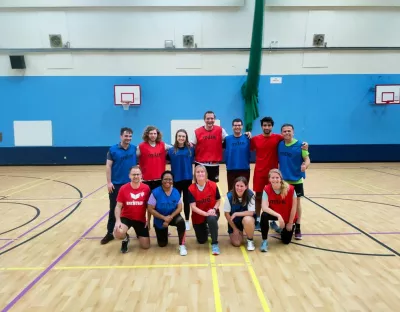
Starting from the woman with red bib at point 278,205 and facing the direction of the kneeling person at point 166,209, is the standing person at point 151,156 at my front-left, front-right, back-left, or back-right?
front-right

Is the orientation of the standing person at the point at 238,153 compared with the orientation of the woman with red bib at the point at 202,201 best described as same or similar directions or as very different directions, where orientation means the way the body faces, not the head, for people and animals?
same or similar directions

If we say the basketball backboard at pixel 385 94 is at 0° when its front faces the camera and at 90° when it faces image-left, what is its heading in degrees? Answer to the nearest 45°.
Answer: approximately 0°

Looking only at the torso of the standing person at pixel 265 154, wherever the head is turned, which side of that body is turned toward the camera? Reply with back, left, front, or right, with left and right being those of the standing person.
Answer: front

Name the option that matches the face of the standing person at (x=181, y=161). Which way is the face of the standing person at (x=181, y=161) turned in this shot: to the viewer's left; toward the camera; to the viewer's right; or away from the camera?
toward the camera

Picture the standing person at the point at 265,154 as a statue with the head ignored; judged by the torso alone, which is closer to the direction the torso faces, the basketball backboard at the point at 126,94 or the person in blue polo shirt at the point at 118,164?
the person in blue polo shirt

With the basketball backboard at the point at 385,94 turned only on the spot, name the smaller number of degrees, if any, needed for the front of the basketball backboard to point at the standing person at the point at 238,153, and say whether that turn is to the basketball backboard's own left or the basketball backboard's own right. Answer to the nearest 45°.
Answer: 0° — it already faces them

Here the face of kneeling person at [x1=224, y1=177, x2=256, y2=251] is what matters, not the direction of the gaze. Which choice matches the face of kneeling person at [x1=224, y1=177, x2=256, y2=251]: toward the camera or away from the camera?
toward the camera

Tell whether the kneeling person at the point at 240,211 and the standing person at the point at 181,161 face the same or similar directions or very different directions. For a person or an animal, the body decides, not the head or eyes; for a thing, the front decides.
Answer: same or similar directions

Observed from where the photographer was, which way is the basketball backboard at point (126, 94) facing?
facing the viewer

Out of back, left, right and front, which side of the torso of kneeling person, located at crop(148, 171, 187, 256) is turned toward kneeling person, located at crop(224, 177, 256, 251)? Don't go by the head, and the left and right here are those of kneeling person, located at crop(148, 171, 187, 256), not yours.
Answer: left

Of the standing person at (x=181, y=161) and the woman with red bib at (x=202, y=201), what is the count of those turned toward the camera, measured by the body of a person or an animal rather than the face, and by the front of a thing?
2

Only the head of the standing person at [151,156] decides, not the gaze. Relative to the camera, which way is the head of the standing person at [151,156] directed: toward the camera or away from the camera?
toward the camera
